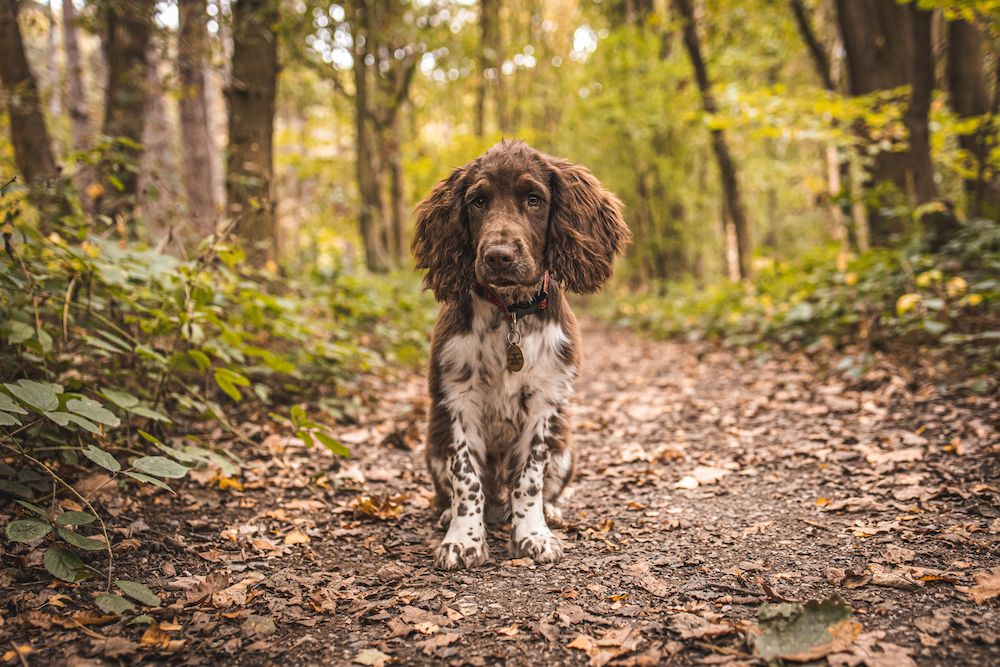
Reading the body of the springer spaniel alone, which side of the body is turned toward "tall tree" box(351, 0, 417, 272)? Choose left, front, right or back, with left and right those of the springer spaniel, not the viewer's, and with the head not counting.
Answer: back

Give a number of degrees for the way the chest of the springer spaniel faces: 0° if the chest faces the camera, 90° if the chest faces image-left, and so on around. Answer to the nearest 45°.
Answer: approximately 0°

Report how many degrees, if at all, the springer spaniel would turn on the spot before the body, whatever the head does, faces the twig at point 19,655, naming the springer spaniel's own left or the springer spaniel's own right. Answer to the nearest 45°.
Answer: approximately 45° to the springer spaniel's own right

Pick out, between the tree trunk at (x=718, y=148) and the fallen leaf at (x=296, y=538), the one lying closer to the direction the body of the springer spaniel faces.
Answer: the fallen leaf

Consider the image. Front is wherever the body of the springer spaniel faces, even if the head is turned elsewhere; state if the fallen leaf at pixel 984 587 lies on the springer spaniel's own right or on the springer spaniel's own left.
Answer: on the springer spaniel's own left

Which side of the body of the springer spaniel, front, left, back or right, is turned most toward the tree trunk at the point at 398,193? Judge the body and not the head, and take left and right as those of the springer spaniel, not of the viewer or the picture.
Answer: back

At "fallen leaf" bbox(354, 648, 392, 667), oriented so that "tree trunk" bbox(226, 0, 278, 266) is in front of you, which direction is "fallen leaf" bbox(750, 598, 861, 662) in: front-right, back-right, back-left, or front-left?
back-right

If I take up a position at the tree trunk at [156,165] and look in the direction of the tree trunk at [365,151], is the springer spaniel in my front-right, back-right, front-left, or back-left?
back-right
